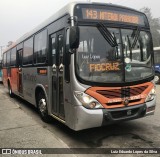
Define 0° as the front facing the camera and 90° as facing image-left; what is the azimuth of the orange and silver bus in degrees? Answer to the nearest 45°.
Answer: approximately 315°
